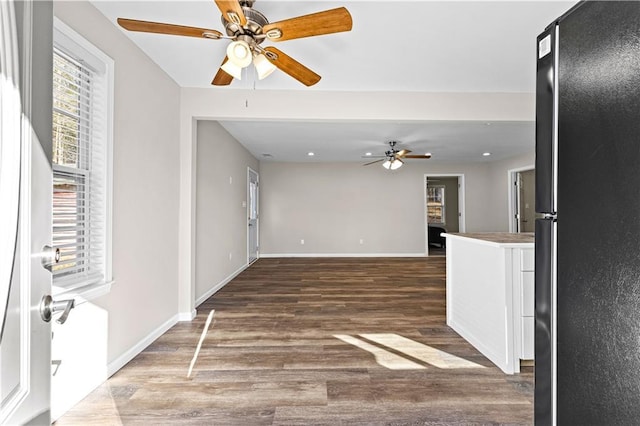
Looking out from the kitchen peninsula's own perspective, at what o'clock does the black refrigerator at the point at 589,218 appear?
The black refrigerator is roughly at 12 o'clock from the kitchen peninsula.

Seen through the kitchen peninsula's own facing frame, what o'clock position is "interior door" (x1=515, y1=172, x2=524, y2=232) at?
The interior door is roughly at 6 o'clock from the kitchen peninsula.

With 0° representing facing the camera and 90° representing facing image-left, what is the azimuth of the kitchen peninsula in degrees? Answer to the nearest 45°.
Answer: approximately 0°

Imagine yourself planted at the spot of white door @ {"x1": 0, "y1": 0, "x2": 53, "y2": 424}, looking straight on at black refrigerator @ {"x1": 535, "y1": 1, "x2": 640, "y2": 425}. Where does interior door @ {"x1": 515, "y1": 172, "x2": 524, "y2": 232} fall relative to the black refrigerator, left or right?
left

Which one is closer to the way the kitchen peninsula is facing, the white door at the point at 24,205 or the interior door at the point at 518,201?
the white door
